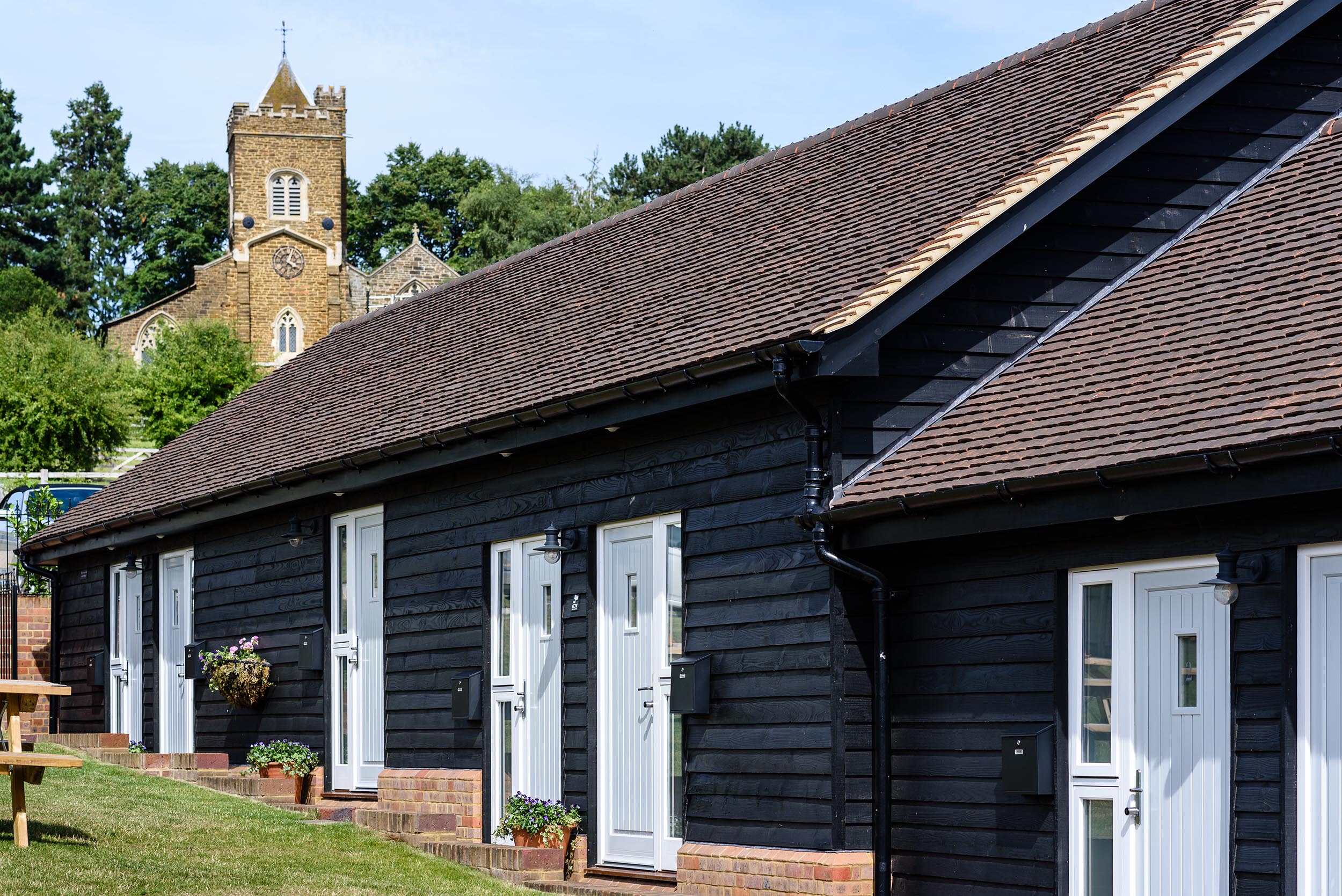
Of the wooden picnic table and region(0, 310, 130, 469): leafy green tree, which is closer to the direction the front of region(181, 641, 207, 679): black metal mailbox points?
the wooden picnic table

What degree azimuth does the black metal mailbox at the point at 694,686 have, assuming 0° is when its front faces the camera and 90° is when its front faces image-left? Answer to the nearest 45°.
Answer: approximately 45°

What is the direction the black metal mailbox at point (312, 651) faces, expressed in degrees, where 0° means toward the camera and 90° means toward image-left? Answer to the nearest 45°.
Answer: approximately 45°

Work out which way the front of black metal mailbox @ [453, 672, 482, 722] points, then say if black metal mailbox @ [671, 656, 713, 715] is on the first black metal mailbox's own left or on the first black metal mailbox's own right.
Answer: on the first black metal mailbox's own left

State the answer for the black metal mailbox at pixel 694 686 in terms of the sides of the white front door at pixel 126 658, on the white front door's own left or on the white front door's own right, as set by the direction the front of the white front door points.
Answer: on the white front door's own left

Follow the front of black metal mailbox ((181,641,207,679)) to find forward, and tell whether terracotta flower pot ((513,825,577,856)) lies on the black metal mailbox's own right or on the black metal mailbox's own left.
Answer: on the black metal mailbox's own left

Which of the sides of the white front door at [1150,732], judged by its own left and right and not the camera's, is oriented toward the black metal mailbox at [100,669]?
right

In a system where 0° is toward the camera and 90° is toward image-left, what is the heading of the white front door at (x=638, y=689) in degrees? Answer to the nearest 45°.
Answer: approximately 45°
